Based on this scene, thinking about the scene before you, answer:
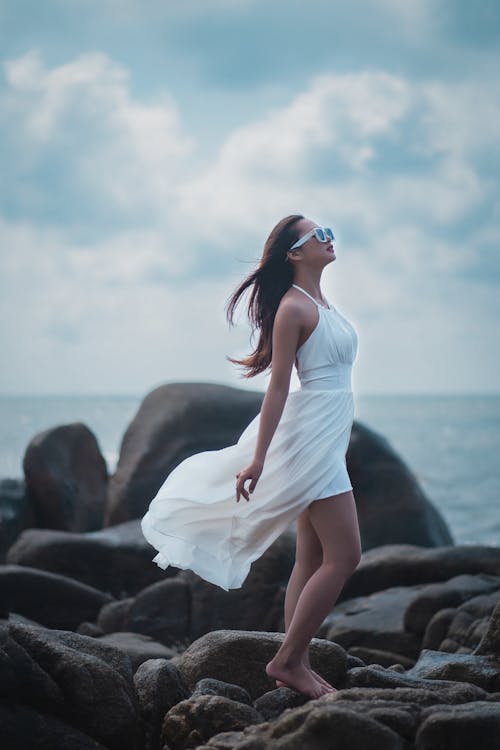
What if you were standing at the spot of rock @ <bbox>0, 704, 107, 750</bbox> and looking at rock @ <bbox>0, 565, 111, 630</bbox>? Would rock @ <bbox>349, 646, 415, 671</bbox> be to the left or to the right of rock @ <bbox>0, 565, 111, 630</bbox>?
right

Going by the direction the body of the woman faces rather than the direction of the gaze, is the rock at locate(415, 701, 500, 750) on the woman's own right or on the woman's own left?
on the woman's own right

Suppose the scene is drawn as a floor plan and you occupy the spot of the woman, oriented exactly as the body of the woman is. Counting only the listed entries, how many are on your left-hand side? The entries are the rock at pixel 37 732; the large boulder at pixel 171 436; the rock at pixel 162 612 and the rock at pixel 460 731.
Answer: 2

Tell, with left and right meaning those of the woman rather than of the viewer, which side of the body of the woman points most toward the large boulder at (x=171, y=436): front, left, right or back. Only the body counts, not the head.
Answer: left

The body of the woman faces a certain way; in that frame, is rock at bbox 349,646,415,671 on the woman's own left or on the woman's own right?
on the woman's own left

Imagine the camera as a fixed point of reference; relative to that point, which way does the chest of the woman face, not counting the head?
to the viewer's right

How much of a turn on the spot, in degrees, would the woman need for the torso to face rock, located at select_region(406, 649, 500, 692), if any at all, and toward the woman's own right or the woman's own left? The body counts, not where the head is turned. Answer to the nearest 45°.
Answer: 0° — they already face it

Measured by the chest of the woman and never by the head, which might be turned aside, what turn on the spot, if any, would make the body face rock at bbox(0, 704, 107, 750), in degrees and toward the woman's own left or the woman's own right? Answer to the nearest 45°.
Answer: approximately 135° to the woman's own right
